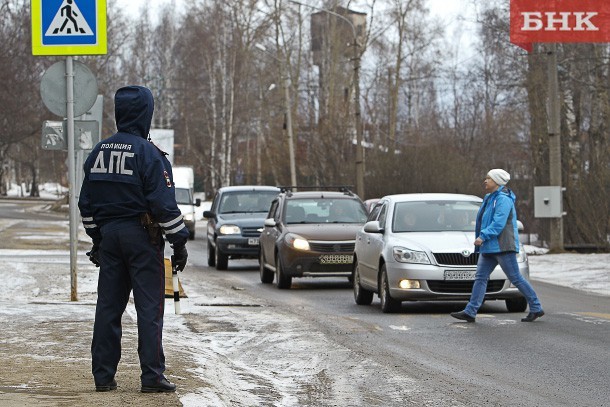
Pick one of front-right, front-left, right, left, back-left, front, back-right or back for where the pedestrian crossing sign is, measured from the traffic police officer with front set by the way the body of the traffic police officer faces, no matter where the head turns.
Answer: front-left

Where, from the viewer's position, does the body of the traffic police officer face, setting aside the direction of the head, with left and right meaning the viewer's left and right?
facing away from the viewer and to the right of the viewer

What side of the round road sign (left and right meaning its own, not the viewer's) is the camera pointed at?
back

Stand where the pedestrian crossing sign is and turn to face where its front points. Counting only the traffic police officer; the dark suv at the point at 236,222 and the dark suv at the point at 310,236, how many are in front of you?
1

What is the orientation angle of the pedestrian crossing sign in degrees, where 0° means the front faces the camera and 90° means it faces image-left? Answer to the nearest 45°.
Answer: approximately 0°

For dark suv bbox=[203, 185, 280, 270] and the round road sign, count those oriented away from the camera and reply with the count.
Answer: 1

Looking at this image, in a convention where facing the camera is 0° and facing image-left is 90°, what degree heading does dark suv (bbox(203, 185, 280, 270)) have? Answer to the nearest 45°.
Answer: approximately 0°

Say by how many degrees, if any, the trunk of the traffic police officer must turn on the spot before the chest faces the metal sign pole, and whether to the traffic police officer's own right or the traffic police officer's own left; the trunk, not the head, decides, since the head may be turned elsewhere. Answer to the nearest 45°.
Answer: approximately 45° to the traffic police officer's own left

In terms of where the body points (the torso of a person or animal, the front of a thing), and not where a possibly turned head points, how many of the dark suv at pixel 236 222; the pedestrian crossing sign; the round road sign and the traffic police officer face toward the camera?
2

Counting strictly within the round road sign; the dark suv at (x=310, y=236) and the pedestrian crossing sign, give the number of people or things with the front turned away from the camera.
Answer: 1

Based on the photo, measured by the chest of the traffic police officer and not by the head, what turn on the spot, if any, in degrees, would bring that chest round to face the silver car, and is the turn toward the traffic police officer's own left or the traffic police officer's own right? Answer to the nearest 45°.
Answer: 0° — they already face it

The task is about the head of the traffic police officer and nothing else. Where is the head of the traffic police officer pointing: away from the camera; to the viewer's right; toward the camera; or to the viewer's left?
away from the camera

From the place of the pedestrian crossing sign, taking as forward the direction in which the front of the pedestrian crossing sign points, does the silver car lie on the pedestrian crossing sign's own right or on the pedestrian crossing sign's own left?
on the pedestrian crossing sign's own left
